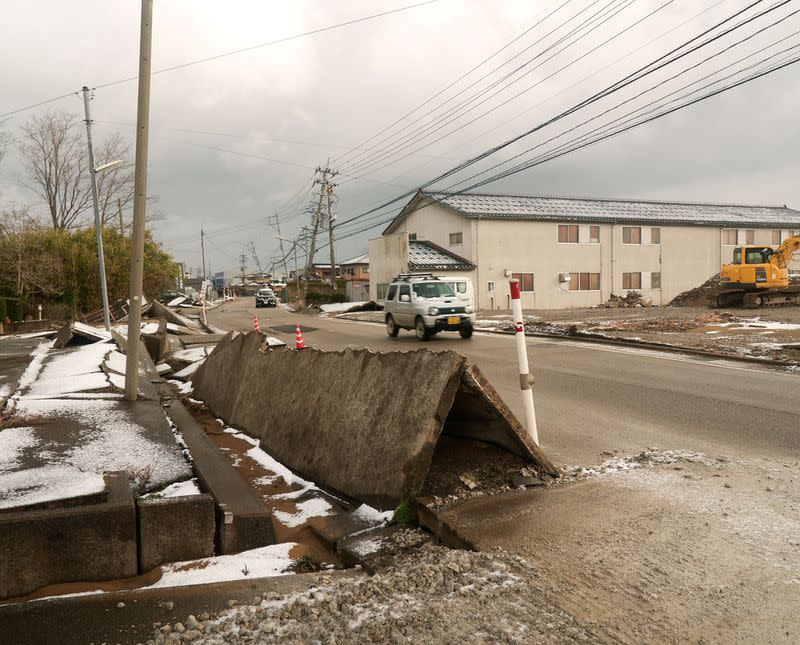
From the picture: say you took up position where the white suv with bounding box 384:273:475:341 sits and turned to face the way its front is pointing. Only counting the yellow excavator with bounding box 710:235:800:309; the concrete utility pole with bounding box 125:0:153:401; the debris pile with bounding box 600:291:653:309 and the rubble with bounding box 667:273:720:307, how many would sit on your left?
3

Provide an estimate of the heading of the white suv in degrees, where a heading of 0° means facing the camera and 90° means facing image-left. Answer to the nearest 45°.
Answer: approximately 315°

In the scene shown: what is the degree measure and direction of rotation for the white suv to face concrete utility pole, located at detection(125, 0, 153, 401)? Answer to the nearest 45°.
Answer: approximately 45° to its right

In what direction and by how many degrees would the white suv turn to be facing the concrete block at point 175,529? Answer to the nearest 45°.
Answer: approximately 45° to its right

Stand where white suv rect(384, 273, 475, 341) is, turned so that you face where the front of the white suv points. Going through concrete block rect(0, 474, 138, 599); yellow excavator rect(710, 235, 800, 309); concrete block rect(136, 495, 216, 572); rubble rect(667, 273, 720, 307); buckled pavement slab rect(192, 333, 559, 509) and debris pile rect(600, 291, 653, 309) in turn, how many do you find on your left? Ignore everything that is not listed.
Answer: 3

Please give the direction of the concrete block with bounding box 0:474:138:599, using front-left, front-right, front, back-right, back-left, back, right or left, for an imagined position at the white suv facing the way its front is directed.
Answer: front-right

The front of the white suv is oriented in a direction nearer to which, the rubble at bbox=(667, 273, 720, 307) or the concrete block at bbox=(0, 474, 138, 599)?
the concrete block

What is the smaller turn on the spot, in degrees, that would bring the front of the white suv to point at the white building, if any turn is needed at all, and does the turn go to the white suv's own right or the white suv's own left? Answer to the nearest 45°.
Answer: approximately 135° to the white suv's own left

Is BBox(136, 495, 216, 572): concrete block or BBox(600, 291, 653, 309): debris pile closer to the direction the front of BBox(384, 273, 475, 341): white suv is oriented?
the concrete block

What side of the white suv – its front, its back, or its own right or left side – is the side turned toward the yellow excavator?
left

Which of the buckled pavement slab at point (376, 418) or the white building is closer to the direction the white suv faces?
the buckled pavement slab

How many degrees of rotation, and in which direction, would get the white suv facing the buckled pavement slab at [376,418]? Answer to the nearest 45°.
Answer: approximately 45° to its right

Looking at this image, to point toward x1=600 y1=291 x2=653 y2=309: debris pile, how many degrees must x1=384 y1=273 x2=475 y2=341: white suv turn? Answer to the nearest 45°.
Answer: approximately 90° to its left
